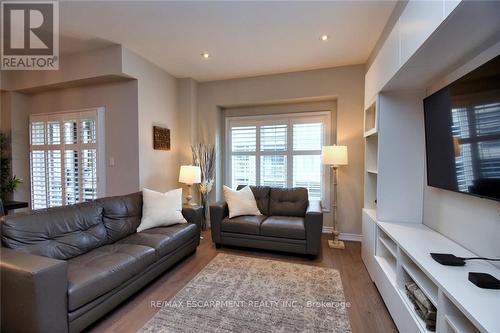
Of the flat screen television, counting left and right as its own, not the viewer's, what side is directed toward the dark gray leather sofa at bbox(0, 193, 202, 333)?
front

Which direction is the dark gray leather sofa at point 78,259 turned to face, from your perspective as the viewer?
facing the viewer and to the right of the viewer

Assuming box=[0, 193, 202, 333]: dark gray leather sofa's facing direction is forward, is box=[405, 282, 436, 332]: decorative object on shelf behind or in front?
in front

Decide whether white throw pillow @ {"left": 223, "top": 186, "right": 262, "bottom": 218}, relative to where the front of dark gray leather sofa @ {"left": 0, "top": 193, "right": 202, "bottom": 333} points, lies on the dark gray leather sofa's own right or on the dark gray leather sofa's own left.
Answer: on the dark gray leather sofa's own left

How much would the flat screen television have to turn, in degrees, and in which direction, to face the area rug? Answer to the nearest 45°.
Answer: approximately 45° to its right

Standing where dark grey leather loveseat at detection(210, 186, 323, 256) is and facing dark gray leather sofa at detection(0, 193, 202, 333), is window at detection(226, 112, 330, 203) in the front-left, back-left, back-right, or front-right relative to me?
back-right

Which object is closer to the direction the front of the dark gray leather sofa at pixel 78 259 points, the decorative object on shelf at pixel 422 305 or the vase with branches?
the decorative object on shelf

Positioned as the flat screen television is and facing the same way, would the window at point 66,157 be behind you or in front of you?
in front

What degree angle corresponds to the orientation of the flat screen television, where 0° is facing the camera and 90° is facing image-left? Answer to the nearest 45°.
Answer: approximately 45°

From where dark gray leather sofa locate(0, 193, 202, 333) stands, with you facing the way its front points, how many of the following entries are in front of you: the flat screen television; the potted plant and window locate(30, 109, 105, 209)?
1

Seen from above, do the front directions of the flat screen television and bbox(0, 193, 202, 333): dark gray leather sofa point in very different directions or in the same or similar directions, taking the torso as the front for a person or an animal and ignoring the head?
very different directions

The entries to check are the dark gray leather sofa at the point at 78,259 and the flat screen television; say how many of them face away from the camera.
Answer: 0
